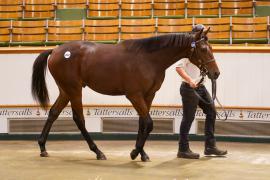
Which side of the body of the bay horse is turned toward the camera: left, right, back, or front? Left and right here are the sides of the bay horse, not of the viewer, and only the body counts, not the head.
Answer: right
